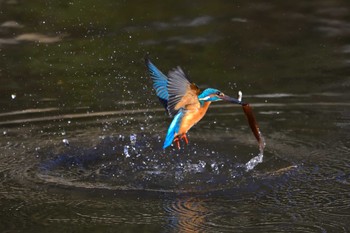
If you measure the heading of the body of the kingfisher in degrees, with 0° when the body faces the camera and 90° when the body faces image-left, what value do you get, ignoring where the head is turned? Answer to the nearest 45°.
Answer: approximately 270°
